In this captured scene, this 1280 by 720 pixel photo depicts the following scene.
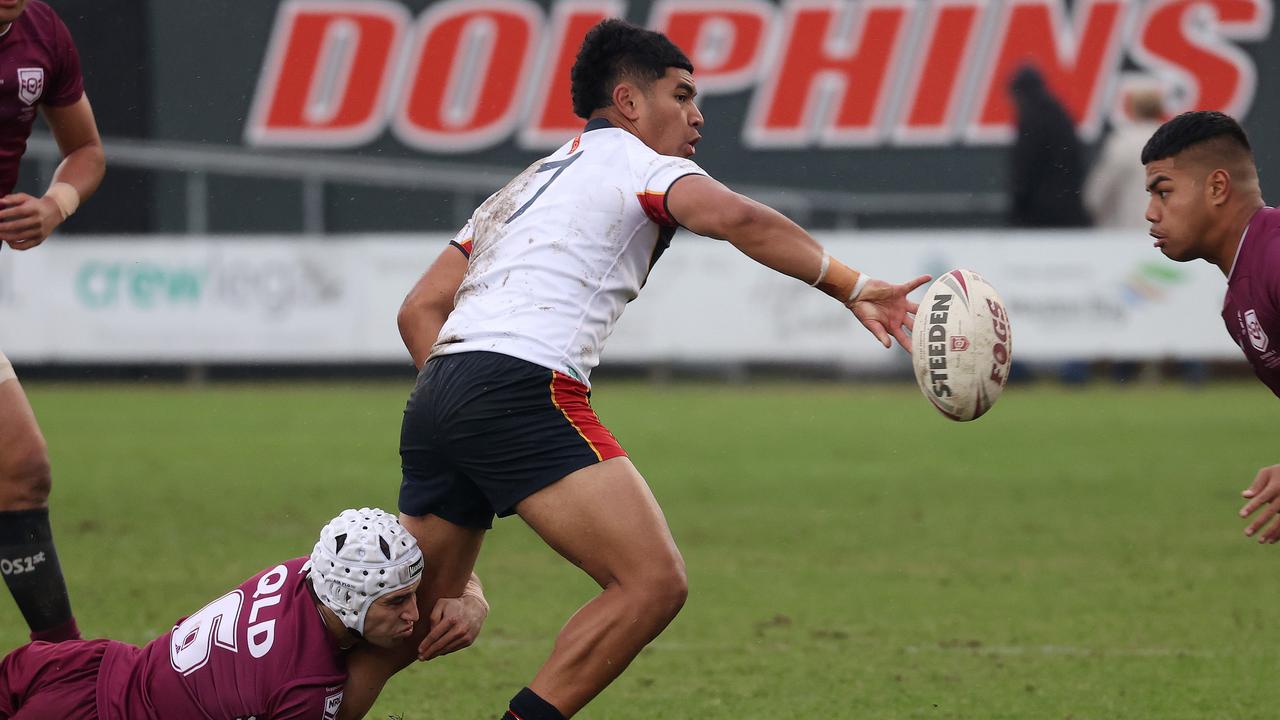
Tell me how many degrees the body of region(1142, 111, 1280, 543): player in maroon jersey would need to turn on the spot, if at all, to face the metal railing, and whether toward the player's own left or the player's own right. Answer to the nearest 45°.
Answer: approximately 45° to the player's own right

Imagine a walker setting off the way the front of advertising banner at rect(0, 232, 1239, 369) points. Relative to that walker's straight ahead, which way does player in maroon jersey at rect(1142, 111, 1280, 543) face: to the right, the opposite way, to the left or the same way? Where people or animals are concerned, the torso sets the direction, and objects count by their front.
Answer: to the right

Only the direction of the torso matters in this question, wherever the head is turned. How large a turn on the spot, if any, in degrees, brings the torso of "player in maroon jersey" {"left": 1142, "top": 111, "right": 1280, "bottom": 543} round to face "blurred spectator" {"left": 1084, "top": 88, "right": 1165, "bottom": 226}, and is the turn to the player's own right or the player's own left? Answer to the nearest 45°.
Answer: approximately 90° to the player's own right

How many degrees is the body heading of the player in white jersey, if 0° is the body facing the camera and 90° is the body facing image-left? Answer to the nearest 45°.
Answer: approximately 225°

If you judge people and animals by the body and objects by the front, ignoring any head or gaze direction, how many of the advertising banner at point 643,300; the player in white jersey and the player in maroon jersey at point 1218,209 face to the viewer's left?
1

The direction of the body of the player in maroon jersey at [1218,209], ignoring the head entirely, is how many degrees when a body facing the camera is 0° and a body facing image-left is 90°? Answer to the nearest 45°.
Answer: approximately 90°

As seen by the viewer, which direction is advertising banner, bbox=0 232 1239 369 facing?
toward the camera

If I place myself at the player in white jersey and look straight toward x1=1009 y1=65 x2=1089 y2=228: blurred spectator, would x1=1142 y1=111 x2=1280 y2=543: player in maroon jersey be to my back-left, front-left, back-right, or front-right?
front-right

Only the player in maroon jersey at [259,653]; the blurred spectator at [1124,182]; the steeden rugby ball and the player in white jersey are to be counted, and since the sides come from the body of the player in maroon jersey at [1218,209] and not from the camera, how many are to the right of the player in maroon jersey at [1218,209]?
1

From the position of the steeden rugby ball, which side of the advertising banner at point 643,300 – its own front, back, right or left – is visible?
front

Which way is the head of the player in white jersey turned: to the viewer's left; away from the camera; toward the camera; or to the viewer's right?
to the viewer's right

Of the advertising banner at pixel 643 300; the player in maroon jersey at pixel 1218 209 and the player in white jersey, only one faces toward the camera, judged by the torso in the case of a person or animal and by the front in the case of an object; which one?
the advertising banner

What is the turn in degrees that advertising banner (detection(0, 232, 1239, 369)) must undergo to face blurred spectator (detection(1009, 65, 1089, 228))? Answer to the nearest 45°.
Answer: approximately 135° to its left
